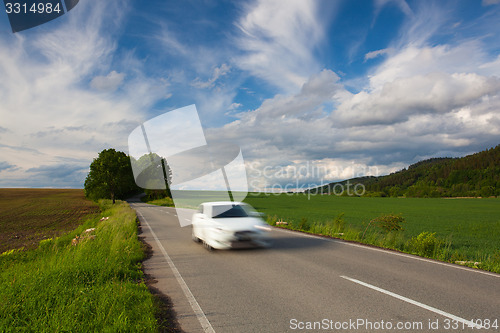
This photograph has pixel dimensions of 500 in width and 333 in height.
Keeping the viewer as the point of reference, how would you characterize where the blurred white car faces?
facing the viewer and to the right of the viewer

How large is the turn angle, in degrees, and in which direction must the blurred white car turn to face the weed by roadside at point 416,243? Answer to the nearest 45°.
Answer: approximately 45° to its left

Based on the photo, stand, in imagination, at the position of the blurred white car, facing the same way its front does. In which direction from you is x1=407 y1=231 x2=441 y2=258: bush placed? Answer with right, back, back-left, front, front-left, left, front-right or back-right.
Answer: front-left
